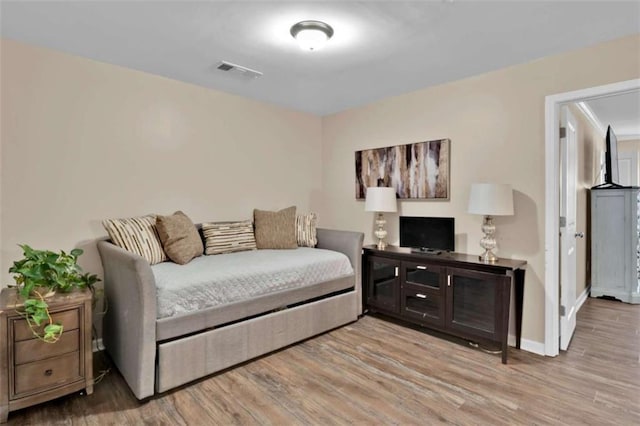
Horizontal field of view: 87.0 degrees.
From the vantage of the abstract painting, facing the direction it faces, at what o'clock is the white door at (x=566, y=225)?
The white door is roughly at 8 o'clock from the abstract painting.

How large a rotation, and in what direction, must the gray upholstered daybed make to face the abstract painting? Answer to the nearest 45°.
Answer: approximately 45° to its left

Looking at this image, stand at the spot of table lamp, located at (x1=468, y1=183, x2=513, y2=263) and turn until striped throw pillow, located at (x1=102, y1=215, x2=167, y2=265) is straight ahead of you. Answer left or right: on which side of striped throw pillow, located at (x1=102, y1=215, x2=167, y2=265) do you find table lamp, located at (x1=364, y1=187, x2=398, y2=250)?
right

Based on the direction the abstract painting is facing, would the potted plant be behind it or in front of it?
in front

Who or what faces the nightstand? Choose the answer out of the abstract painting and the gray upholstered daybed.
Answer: the abstract painting

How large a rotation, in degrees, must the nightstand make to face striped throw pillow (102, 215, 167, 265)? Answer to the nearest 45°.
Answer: approximately 90° to its left

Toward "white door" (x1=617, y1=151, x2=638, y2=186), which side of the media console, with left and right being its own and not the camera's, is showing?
back

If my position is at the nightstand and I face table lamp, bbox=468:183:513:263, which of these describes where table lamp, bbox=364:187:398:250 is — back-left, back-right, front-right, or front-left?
front-left

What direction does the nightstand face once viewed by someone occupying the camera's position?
facing the viewer and to the right of the viewer

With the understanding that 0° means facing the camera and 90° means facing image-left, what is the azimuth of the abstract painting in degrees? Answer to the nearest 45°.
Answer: approximately 45°

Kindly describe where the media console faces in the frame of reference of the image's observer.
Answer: facing the viewer and to the left of the viewer

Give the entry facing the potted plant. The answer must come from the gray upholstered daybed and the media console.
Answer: the media console

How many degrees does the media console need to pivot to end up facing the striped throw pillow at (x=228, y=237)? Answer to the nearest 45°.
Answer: approximately 45° to its right

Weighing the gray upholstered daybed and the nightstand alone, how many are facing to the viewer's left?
0

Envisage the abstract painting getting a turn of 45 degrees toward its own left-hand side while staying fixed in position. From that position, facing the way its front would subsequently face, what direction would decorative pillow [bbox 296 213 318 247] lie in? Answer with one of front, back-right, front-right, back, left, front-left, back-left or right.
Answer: right

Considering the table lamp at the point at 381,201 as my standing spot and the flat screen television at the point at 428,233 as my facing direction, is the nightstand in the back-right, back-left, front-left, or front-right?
back-right
